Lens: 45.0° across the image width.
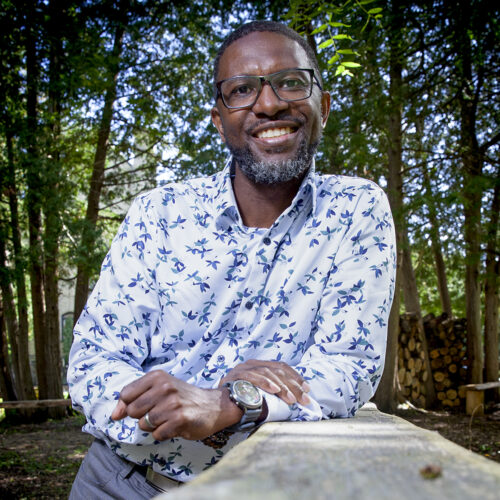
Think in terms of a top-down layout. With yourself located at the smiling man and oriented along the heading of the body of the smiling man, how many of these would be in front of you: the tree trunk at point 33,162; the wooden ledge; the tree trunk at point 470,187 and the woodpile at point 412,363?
1

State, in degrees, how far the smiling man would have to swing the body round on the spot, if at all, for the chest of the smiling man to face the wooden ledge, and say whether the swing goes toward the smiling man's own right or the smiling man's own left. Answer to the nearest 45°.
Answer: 0° — they already face it

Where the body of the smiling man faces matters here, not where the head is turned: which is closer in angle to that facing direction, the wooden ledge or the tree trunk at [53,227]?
the wooden ledge

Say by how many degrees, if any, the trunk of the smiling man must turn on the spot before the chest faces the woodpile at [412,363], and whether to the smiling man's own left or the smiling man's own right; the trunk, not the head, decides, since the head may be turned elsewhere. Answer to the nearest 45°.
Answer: approximately 180°

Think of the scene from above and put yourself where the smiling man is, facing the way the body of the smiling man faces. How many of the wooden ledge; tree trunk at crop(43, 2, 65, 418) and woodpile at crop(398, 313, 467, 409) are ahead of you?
1

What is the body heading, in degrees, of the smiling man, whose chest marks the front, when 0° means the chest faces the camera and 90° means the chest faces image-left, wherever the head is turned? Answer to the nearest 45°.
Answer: approximately 0°

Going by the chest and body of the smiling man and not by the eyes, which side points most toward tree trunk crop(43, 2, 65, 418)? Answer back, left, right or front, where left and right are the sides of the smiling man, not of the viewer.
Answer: back

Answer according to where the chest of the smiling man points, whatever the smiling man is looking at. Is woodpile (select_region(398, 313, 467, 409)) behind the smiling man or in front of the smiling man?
behind

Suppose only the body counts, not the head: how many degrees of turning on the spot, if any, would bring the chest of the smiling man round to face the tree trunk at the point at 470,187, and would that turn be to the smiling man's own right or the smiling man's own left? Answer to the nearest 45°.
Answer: approximately 135° to the smiling man's own left

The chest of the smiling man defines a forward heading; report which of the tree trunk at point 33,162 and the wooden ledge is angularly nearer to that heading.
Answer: the wooden ledge

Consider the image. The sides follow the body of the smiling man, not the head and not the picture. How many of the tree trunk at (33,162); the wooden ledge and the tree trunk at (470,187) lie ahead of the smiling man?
1
